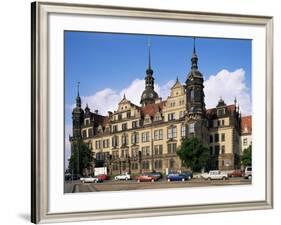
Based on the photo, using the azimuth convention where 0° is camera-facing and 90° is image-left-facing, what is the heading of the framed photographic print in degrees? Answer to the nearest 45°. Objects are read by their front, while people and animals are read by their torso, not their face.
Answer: approximately 315°
